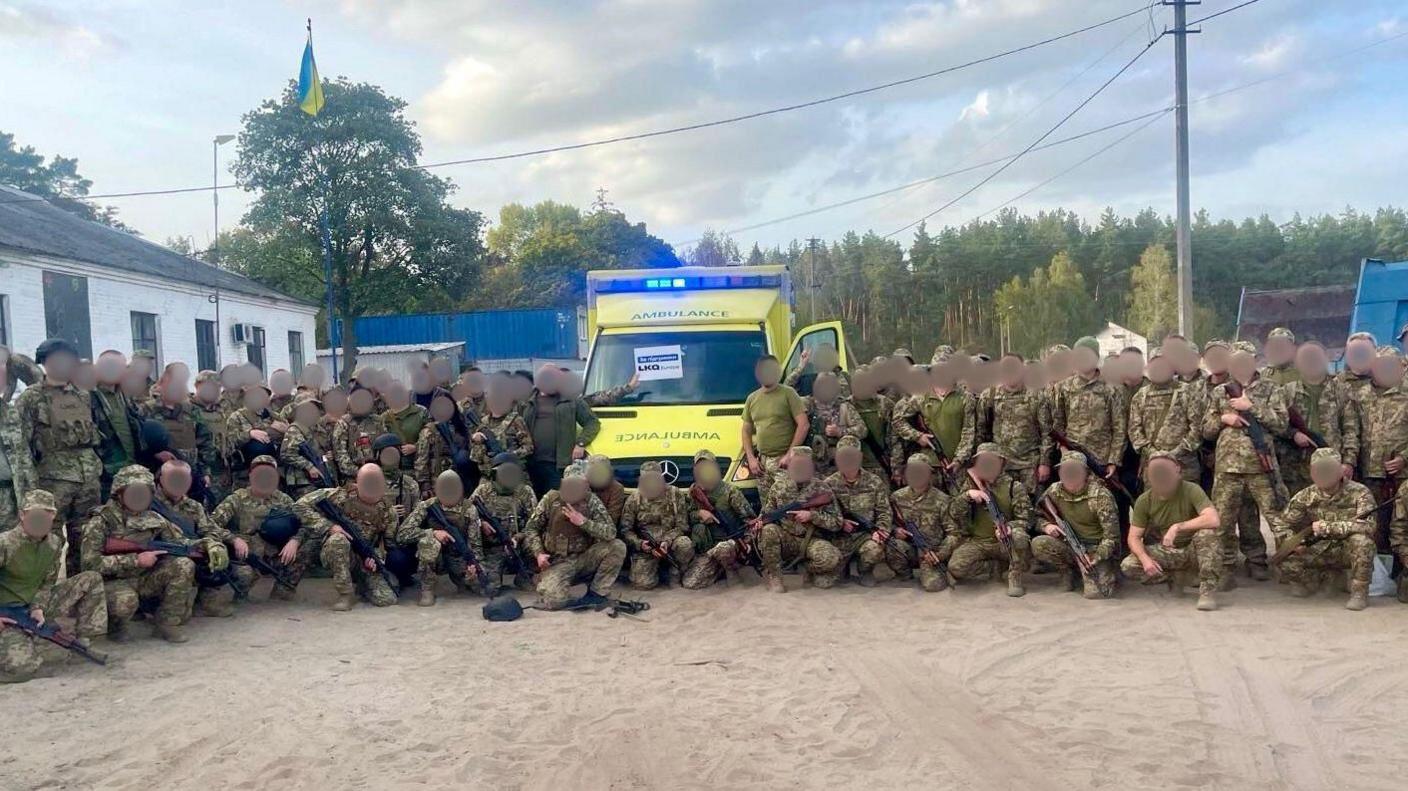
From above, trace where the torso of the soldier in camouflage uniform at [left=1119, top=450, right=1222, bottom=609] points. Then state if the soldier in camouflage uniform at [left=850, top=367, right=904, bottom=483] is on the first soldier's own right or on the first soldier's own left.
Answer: on the first soldier's own right

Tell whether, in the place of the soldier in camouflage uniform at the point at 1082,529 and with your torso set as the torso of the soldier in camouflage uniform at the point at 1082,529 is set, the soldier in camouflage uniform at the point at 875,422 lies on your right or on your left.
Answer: on your right

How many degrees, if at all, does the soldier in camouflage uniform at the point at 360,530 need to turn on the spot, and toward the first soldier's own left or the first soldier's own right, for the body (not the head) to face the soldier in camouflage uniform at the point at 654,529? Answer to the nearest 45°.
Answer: approximately 90° to the first soldier's own left

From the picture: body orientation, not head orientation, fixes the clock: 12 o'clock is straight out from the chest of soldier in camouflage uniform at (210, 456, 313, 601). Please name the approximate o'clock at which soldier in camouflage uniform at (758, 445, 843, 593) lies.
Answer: soldier in camouflage uniform at (758, 445, 843, 593) is roughly at 10 o'clock from soldier in camouflage uniform at (210, 456, 313, 601).

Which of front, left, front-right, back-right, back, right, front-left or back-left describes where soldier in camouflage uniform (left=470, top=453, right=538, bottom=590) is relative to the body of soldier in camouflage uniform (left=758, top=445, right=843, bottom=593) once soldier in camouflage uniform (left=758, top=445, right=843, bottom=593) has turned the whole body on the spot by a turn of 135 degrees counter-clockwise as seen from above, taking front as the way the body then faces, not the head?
back-left

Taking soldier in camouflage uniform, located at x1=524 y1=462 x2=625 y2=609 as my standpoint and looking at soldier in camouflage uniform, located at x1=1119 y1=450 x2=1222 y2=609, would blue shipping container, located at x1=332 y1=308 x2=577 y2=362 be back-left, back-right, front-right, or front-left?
back-left

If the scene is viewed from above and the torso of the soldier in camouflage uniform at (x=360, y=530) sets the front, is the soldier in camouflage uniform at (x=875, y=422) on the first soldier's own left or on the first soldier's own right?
on the first soldier's own left

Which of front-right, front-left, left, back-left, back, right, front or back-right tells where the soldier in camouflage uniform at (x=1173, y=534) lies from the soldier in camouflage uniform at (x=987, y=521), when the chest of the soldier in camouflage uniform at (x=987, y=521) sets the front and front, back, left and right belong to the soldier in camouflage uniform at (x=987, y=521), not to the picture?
left

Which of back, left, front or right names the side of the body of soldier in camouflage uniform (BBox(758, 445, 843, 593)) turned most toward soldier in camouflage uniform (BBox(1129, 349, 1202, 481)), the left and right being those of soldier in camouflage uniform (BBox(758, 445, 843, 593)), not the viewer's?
left

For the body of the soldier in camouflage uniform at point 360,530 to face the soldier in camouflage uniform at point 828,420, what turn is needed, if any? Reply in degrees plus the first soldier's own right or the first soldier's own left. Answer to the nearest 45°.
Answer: approximately 90° to the first soldier's own left

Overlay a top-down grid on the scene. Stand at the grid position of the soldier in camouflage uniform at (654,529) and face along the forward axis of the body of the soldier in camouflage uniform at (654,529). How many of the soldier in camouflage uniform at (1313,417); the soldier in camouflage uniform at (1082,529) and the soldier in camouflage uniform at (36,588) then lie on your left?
2

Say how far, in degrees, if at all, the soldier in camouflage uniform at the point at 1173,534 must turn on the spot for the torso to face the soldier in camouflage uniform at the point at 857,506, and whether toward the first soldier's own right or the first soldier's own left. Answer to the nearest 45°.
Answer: approximately 90° to the first soldier's own right
